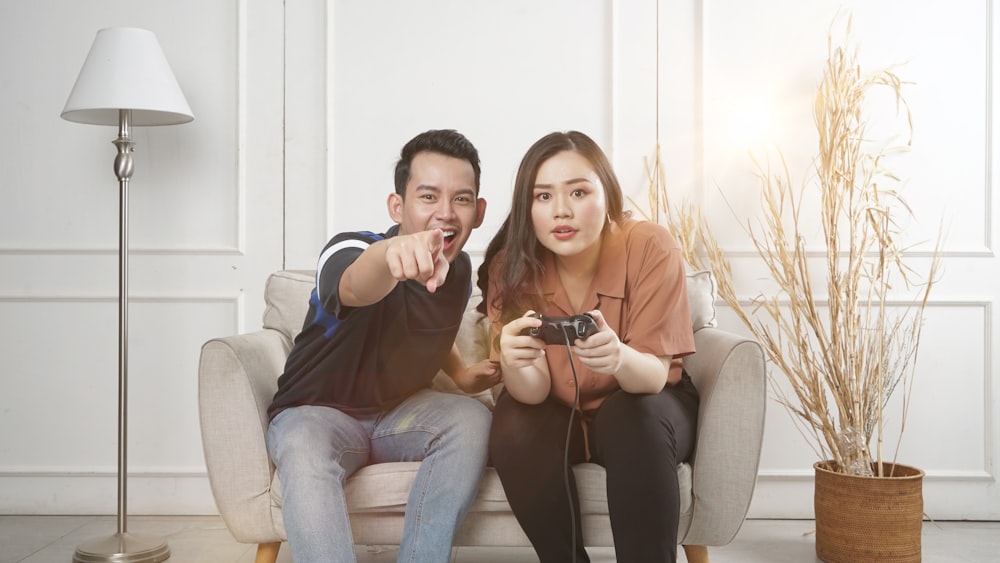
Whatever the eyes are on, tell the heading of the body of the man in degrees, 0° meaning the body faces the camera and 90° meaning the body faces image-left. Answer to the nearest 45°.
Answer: approximately 0°

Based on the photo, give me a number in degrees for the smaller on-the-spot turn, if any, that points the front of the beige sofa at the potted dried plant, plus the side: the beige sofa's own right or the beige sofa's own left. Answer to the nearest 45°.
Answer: approximately 135° to the beige sofa's own left

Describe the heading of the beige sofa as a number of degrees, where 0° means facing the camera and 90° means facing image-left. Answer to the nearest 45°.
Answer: approximately 0°

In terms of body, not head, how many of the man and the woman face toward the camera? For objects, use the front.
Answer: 2

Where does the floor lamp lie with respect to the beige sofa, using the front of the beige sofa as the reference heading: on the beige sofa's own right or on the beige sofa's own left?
on the beige sofa's own right
